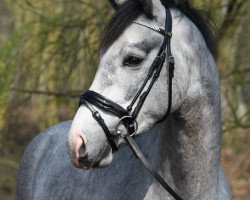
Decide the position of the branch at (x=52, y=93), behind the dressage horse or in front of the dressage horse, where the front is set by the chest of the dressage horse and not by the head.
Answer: behind
